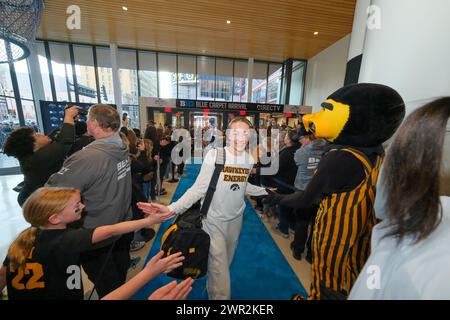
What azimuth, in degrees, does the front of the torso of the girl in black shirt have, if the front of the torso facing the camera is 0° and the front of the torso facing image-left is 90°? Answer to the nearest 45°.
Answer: approximately 225°

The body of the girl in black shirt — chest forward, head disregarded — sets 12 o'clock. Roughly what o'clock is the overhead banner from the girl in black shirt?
The overhead banner is roughly at 12 o'clock from the girl in black shirt.

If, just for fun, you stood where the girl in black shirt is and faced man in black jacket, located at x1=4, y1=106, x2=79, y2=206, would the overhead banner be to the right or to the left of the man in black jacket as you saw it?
right

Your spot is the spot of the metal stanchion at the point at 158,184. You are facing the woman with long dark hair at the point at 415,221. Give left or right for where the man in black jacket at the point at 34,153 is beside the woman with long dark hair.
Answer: right

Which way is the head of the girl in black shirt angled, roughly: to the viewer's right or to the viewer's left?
to the viewer's right

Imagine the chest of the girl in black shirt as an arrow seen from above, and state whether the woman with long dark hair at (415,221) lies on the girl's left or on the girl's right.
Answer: on the girl's right

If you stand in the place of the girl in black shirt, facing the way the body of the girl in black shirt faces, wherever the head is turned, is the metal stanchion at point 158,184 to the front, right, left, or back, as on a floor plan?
front

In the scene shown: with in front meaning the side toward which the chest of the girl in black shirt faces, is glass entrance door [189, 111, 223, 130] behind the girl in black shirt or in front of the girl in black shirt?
in front

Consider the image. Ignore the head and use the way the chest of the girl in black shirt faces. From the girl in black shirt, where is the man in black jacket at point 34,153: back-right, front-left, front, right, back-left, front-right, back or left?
front-left

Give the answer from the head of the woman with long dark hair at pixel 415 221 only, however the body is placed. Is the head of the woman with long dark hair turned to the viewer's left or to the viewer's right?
to the viewer's left

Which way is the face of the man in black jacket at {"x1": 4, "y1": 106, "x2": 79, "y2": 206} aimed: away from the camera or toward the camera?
away from the camera

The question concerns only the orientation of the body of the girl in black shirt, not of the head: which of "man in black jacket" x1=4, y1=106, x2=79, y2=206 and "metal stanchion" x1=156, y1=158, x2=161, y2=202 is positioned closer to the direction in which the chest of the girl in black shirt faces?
the metal stanchion
